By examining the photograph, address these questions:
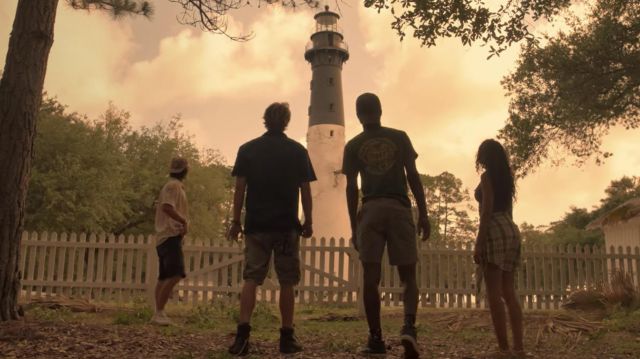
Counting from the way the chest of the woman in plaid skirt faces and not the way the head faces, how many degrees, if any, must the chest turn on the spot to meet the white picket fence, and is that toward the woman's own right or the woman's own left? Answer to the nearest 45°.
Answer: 0° — they already face it

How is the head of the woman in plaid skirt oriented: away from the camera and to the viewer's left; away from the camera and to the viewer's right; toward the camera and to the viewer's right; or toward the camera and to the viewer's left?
away from the camera and to the viewer's left

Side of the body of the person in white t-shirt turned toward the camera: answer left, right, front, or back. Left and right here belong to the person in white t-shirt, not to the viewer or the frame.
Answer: right

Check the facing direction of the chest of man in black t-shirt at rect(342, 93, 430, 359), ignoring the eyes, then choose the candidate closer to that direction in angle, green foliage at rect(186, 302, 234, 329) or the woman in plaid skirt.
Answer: the green foliage

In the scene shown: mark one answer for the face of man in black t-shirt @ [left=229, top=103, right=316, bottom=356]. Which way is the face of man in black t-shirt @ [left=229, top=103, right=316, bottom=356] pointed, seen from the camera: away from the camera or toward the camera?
away from the camera

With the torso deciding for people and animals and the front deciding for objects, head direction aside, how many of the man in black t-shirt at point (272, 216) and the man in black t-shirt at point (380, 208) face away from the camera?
2

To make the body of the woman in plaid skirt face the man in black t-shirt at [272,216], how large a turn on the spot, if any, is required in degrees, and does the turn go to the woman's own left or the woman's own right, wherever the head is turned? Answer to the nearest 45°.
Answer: approximately 45° to the woman's own left

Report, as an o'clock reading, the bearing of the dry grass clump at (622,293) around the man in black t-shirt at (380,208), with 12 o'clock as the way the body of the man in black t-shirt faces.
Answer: The dry grass clump is roughly at 1 o'clock from the man in black t-shirt.

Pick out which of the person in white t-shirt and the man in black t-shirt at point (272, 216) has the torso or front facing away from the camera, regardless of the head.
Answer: the man in black t-shirt

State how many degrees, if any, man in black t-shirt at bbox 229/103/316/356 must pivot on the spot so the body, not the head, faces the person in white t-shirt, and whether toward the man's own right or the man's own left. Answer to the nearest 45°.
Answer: approximately 45° to the man's own left
